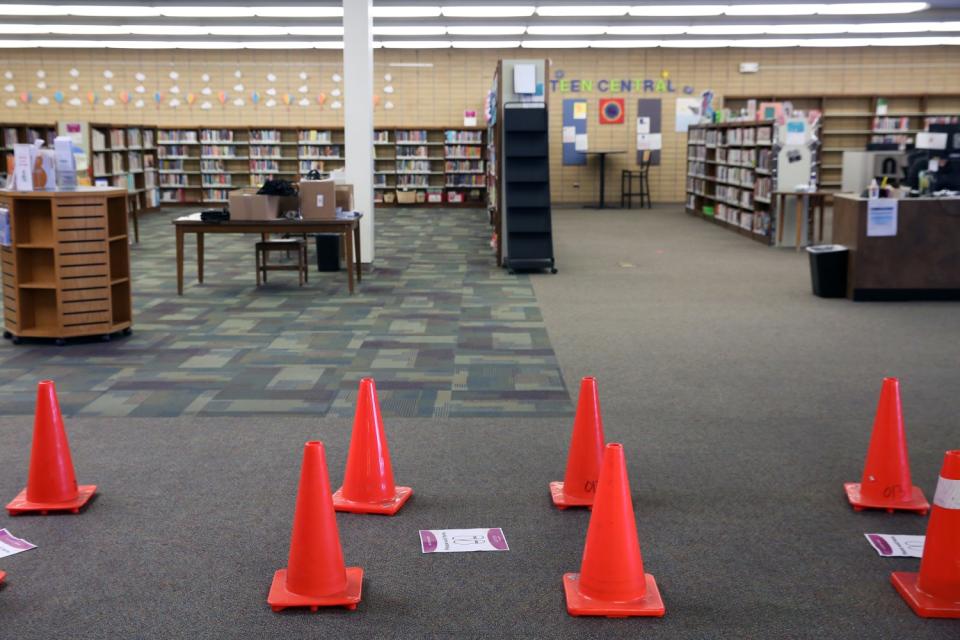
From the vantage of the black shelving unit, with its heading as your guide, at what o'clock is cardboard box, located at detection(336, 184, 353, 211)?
The cardboard box is roughly at 2 o'clock from the black shelving unit.

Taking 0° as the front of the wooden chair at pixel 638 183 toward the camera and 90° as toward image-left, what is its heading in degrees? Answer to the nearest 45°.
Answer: approximately 90°

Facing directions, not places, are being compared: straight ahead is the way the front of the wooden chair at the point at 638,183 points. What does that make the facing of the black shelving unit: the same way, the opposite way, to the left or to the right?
to the left

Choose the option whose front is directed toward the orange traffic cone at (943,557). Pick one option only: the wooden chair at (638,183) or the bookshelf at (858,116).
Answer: the bookshelf

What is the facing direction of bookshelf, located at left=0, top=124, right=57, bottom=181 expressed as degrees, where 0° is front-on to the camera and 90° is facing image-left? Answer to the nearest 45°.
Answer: approximately 0°

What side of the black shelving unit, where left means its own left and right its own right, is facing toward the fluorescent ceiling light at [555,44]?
back

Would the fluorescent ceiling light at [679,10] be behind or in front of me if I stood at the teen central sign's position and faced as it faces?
in front

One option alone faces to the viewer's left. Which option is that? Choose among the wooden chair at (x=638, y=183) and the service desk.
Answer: the wooden chair

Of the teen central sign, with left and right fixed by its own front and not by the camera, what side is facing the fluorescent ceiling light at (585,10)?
front

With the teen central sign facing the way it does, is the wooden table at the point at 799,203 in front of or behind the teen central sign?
in front
